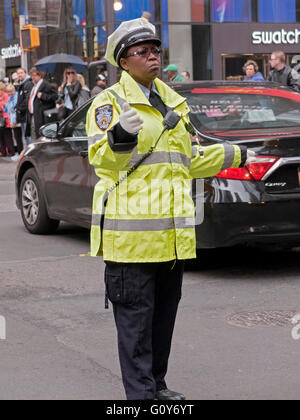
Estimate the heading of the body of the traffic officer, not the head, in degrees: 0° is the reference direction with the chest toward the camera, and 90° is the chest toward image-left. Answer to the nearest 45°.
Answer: approximately 315°

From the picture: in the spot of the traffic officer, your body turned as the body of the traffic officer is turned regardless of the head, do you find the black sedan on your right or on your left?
on your left

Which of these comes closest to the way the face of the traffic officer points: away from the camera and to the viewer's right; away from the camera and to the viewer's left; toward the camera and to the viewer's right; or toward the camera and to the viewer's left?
toward the camera and to the viewer's right

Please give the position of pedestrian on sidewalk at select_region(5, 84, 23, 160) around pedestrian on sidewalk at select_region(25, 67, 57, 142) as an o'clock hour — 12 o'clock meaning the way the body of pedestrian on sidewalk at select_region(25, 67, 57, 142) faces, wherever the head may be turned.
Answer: pedestrian on sidewalk at select_region(5, 84, 23, 160) is roughly at 4 o'clock from pedestrian on sidewalk at select_region(25, 67, 57, 142).

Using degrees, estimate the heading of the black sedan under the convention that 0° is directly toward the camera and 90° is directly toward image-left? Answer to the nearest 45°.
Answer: approximately 135°

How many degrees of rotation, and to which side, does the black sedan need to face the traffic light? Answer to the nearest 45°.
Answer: approximately 45° to its right

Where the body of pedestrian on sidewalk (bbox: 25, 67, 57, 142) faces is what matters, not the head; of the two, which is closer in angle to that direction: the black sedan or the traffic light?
the black sedan

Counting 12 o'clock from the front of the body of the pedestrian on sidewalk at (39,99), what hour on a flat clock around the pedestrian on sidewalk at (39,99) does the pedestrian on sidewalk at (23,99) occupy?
the pedestrian on sidewalk at (23,99) is roughly at 4 o'clock from the pedestrian on sidewalk at (39,99).

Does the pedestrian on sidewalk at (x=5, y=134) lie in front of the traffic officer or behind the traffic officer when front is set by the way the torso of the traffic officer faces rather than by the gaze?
behind

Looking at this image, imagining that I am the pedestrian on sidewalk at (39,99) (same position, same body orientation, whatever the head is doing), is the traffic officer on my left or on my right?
on my left

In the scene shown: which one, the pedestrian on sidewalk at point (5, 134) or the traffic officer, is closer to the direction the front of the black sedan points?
the pedestrian on sidewalk

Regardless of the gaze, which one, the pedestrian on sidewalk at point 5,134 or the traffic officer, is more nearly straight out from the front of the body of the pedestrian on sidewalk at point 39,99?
the traffic officer
